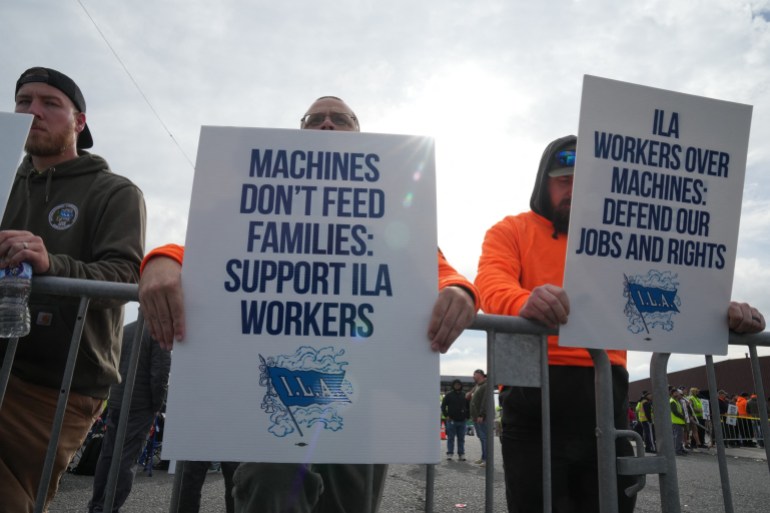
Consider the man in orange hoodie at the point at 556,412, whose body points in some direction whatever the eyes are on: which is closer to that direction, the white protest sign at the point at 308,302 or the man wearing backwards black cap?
the white protest sign

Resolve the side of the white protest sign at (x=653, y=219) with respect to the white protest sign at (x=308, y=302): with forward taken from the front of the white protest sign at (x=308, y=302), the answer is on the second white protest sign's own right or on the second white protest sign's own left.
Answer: on the second white protest sign's own left

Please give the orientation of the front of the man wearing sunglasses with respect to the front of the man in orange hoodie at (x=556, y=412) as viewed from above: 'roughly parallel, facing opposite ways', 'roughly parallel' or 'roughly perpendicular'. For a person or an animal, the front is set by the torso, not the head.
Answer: roughly parallel

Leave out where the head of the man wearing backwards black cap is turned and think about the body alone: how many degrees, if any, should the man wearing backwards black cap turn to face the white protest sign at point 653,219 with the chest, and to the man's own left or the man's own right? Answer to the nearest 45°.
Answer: approximately 90° to the man's own left

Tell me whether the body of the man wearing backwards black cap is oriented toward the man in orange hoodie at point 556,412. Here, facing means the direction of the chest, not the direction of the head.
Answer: no

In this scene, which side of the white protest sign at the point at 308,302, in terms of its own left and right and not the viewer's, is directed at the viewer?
front

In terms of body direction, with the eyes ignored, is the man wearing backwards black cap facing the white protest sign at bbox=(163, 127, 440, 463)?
no

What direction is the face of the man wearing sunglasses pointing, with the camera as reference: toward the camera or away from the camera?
toward the camera

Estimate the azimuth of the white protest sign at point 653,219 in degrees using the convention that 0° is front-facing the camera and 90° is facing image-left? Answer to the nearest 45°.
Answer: approximately 0°

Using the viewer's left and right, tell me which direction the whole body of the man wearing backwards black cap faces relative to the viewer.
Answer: facing the viewer and to the left of the viewer

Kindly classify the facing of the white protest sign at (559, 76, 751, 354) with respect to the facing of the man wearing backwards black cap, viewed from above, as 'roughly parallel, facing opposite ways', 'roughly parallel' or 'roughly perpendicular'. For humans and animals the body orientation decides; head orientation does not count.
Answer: roughly parallel

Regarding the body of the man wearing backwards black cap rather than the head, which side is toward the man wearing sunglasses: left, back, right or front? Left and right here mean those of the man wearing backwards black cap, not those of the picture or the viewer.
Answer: left

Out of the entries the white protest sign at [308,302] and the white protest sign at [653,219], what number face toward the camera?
2

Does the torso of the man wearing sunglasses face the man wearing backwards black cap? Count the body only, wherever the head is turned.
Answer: no

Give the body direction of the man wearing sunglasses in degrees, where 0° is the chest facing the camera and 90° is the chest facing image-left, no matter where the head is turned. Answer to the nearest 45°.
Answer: approximately 0°

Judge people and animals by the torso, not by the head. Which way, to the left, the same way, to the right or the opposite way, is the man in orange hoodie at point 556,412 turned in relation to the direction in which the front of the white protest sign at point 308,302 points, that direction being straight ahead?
the same way
